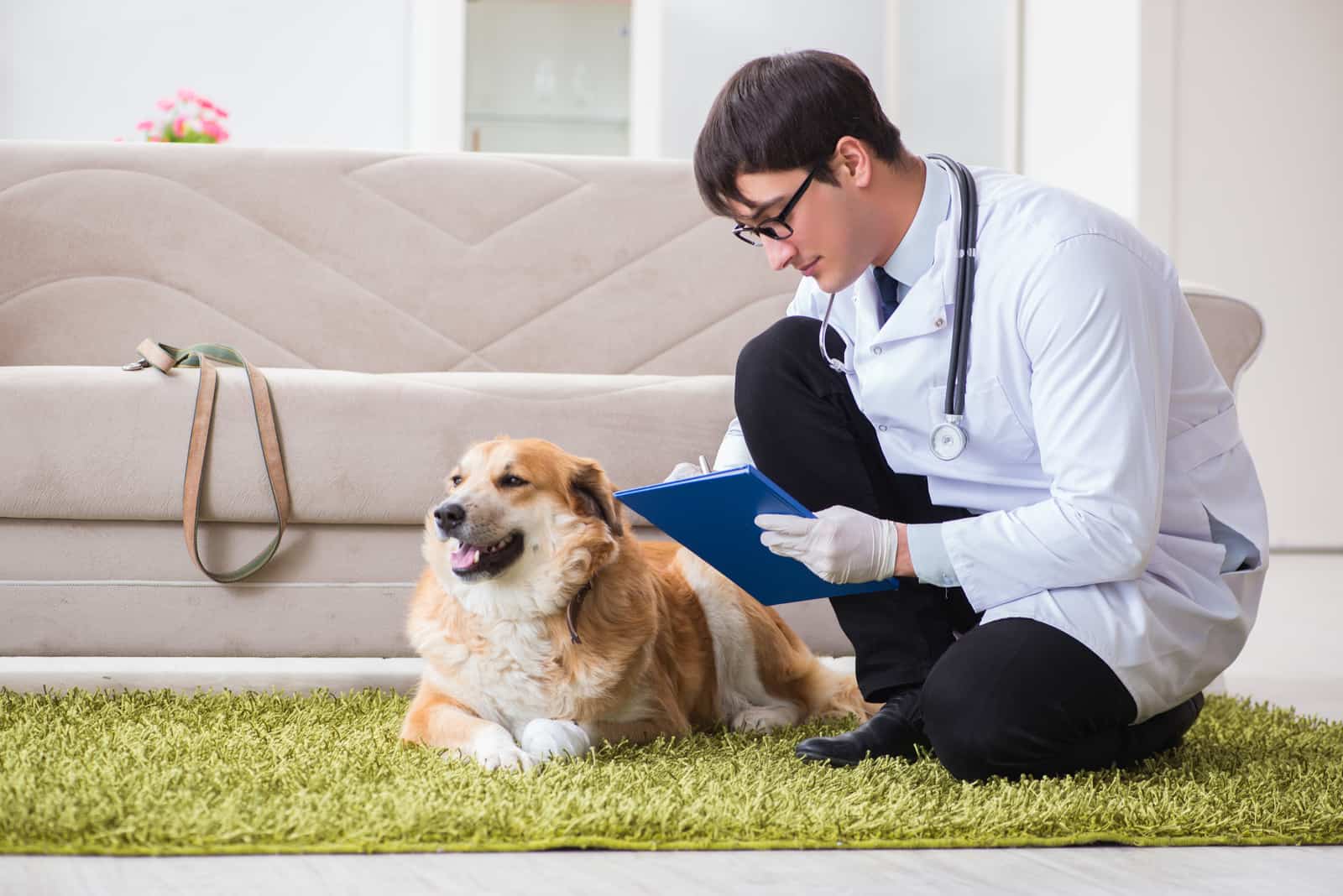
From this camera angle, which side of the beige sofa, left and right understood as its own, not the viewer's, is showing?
front

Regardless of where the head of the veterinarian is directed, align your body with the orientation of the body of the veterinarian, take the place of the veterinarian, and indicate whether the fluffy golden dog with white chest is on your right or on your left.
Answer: on your right

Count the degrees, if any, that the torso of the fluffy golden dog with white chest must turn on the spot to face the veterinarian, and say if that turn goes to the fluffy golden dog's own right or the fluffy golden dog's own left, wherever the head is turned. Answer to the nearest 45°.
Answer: approximately 90° to the fluffy golden dog's own left

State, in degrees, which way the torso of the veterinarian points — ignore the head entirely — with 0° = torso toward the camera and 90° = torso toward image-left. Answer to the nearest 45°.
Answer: approximately 45°

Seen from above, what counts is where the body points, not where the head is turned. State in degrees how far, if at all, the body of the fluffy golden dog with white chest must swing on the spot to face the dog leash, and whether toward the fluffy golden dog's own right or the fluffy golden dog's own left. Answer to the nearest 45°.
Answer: approximately 90° to the fluffy golden dog's own right

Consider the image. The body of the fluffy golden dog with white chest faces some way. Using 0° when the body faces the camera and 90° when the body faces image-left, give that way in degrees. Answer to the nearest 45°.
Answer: approximately 45°

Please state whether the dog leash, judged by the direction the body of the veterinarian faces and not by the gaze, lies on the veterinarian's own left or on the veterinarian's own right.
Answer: on the veterinarian's own right

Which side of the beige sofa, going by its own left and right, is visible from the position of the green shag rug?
front

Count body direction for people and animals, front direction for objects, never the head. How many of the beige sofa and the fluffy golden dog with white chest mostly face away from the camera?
0
